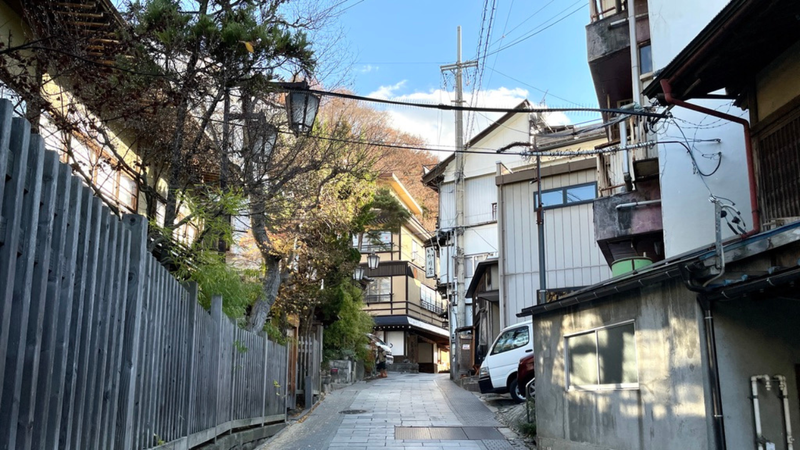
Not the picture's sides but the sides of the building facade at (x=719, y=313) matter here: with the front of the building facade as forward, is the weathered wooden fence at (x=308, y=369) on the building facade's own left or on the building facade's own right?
on the building facade's own right

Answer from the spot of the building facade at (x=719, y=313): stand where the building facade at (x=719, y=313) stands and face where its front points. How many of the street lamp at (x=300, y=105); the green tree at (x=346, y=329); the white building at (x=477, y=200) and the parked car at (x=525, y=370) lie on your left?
0

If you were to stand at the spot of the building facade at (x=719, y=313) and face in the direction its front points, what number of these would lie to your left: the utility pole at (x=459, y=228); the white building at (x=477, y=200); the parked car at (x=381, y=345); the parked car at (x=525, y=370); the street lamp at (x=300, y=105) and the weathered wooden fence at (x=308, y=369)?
0

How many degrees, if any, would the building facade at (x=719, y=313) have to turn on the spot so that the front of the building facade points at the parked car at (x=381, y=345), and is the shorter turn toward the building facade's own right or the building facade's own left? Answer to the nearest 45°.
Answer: approximately 90° to the building facade's own right

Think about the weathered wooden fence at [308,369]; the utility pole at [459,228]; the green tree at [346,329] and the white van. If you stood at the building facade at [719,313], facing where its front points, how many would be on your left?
0

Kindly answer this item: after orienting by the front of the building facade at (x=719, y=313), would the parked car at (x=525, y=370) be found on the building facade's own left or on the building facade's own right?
on the building facade's own right

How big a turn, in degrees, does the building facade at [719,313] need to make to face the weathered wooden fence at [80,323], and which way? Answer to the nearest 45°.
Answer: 0° — it already faces it

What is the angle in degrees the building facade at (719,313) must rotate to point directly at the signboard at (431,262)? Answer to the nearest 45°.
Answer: approximately 90° to its right

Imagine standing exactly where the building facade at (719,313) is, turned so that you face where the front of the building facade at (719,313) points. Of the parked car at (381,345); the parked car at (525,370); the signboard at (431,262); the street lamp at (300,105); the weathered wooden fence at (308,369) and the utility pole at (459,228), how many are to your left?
0

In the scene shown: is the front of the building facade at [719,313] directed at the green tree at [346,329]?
no

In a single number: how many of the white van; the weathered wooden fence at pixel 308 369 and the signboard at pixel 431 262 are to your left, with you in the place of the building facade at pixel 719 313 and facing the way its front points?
0

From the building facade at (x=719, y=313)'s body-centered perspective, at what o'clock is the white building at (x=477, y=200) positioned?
The white building is roughly at 4 o'clock from the building facade.

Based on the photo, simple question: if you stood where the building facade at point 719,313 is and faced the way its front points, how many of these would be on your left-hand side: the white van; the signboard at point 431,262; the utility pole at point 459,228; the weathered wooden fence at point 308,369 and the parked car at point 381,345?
0

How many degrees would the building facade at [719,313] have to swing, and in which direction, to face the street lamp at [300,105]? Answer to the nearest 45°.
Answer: approximately 45° to its right

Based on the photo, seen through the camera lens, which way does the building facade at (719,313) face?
facing the viewer and to the left of the viewer

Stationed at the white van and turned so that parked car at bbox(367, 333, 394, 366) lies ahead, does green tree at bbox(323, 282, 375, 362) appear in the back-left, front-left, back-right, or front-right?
front-left
